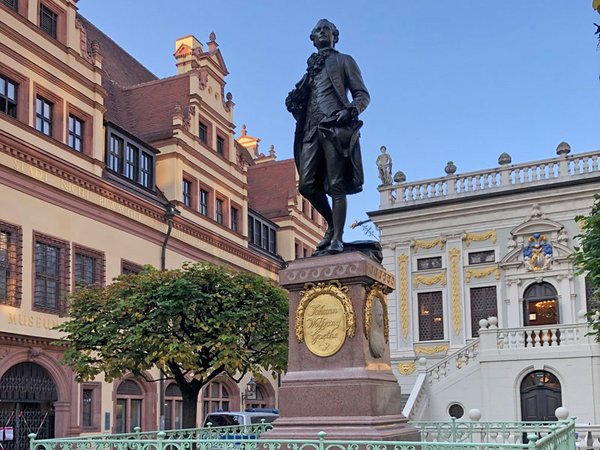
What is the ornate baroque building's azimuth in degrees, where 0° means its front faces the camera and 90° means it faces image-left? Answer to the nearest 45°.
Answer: approximately 0°

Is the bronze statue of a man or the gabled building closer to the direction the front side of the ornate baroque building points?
the bronze statue of a man

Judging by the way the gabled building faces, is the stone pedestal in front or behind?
in front

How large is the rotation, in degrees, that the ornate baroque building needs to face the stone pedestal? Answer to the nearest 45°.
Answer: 0° — it already faces it

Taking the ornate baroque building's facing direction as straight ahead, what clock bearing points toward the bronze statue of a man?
The bronze statue of a man is roughly at 12 o'clock from the ornate baroque building.

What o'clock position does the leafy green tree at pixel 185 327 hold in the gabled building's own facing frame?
The leafy green tree is roughly at 1 o'clock from the gabled building.

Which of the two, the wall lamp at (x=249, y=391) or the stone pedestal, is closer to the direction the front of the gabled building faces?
the stone pedestal

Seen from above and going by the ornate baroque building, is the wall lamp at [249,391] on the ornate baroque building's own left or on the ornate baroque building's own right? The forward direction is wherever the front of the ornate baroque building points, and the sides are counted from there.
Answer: on the ornate baroque building's own right

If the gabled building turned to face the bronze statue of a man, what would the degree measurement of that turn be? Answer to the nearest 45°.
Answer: approximately 45° to its right

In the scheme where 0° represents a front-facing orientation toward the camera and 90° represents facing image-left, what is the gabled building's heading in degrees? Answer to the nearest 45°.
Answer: approximately 315°
